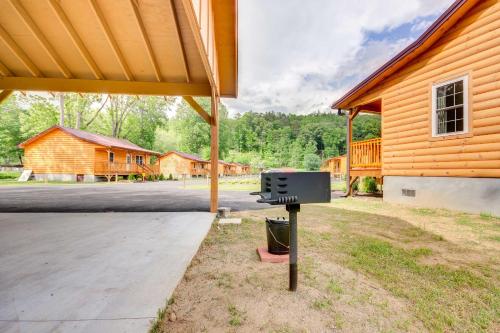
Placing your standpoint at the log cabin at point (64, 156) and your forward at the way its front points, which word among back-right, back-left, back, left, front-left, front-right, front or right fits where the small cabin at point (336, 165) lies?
front-left

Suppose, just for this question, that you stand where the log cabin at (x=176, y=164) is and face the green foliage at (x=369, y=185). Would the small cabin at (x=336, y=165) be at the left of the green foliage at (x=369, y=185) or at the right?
left

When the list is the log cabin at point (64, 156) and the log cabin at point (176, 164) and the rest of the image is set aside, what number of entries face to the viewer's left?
0

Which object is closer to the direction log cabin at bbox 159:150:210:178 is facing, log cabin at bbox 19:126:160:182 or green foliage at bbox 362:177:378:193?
the green foliage

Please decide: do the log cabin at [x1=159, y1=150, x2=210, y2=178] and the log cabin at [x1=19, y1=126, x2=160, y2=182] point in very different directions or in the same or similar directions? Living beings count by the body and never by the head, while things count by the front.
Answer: same or similar directions

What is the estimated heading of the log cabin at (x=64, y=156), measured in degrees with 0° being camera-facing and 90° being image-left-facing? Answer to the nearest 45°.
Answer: approximately 315°

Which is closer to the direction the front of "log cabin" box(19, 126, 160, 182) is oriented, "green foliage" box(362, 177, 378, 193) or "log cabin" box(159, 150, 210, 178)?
the green foliage

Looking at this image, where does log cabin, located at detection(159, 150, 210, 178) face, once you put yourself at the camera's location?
facing the viewer and to the right of the viewer

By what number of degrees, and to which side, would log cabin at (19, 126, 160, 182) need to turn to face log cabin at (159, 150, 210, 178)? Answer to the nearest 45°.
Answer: approximately 90° to its left

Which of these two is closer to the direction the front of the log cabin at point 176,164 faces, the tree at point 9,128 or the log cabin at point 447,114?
the log cabin

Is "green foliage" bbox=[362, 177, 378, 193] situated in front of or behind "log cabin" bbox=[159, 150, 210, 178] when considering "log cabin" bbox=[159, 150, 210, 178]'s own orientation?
in front

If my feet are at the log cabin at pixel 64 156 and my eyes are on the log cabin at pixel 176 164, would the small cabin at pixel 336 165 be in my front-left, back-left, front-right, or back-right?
front-right

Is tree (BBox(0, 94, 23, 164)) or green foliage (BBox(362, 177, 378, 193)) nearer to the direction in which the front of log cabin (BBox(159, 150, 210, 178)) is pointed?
the green foliage

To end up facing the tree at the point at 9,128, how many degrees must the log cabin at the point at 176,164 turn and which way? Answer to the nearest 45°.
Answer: approximately 135° to its right
